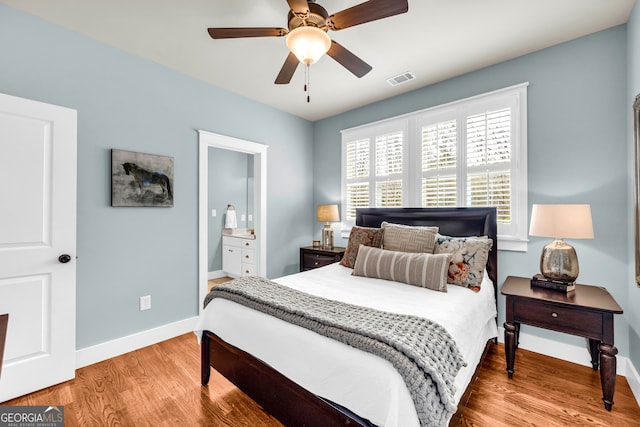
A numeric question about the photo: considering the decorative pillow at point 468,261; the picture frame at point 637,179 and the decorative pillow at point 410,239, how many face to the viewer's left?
1

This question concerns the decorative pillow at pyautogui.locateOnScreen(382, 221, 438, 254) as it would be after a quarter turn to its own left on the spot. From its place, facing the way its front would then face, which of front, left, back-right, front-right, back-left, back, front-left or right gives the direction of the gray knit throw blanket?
right

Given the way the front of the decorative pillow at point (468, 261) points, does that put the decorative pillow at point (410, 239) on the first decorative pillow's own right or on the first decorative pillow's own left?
on the first decorative pillow's own right

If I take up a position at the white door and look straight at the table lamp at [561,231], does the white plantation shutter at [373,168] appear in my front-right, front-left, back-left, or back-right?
front-left

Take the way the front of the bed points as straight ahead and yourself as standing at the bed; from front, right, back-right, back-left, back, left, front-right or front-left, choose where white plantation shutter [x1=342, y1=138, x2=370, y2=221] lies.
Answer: back-right

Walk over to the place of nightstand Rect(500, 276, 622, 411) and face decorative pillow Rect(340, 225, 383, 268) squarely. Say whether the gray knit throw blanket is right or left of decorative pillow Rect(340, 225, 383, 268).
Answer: left

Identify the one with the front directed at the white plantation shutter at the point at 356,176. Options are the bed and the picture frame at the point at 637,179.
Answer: the picture frame

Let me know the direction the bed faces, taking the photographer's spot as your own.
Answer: facing the viewer and to the left of the viewer

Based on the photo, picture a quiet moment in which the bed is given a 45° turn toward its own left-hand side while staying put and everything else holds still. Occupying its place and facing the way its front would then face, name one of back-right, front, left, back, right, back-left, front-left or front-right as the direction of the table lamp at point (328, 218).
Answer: back

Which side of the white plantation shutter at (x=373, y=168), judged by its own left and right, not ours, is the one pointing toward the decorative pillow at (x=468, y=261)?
left

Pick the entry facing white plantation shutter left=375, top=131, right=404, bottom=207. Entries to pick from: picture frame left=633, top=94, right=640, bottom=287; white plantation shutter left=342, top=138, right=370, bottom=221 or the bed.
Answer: the picture frame

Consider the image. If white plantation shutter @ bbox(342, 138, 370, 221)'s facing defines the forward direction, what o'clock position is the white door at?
The white door is roughly at 12 o'clock from the white plantation shutter.

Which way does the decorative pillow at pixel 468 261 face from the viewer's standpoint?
toward the camera

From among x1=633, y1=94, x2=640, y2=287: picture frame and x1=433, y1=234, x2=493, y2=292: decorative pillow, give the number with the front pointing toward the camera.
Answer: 1

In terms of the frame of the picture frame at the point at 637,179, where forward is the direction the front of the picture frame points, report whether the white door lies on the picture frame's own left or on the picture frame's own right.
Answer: on the picture frame's own left

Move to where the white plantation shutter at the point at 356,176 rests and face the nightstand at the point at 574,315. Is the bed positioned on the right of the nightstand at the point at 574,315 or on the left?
right

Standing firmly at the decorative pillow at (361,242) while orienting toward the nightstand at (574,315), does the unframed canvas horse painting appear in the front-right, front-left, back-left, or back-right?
back-right

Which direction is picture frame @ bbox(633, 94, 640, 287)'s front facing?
to the viewer's left
